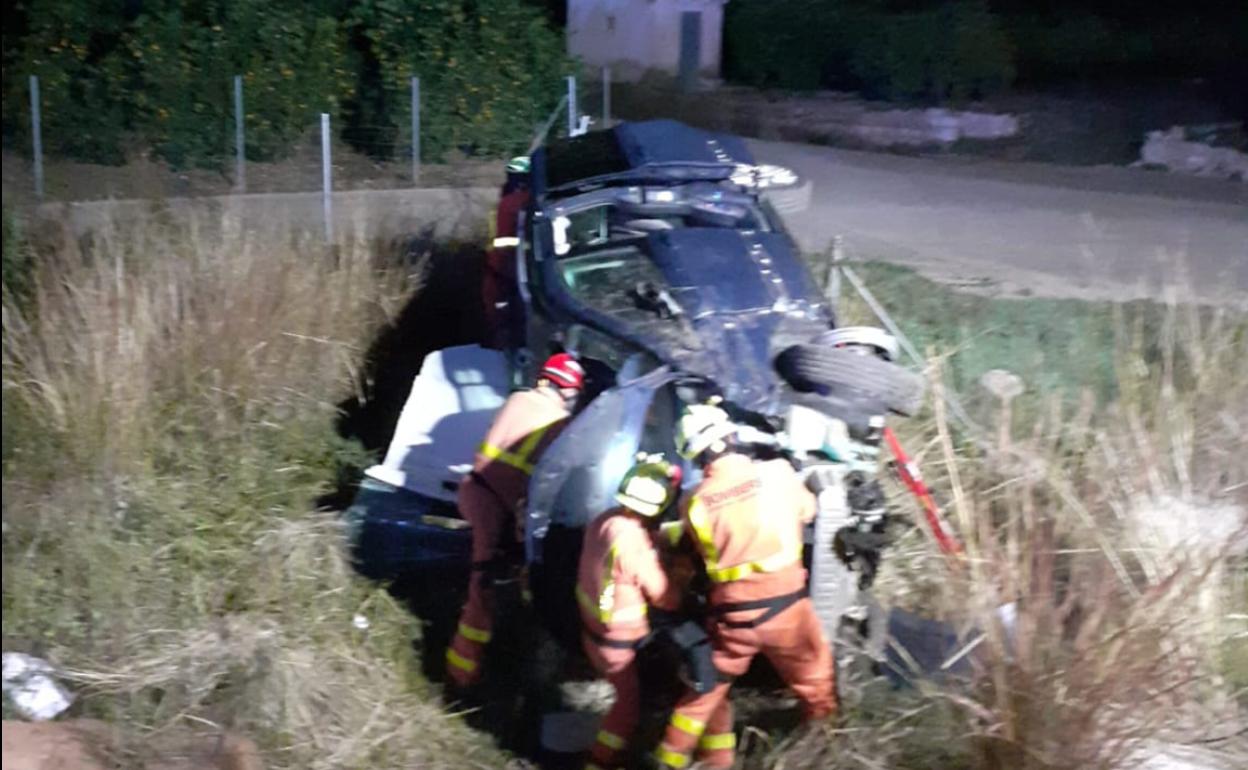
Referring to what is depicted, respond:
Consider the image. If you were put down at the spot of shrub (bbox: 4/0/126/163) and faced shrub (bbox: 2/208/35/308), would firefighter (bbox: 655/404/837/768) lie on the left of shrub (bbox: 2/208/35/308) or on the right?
left

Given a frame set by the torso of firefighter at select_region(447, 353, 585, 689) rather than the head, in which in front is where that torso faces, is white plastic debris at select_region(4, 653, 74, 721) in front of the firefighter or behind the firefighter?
behind

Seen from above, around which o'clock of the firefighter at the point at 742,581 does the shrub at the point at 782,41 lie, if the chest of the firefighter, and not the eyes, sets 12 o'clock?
The shrub is roughly at 12 o'clock from the firefighter.

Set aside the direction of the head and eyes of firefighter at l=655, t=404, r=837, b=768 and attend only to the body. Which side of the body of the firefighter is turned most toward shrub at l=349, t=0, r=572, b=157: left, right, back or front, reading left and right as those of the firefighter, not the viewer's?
front

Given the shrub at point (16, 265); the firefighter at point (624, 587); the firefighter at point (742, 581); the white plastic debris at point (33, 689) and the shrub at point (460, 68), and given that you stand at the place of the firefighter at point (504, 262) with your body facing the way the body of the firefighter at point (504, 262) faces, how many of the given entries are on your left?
1

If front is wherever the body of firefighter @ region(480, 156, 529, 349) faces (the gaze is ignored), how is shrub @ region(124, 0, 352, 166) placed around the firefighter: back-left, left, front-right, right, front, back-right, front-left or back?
back-left

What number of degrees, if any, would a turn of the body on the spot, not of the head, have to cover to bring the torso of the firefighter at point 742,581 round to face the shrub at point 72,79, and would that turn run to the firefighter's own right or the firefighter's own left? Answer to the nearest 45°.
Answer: approximately 45° to the firefighter's own left

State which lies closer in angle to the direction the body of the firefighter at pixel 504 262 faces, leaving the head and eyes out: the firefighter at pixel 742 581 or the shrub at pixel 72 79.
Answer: the firefighter

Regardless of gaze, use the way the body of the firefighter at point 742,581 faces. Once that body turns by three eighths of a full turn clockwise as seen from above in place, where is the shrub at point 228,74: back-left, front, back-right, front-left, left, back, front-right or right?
back

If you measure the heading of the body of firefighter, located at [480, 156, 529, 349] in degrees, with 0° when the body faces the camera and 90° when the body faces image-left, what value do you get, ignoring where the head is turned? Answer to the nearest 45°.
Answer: approximately 270°

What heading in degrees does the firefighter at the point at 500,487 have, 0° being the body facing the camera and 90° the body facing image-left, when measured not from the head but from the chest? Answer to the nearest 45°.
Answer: approximately 225°

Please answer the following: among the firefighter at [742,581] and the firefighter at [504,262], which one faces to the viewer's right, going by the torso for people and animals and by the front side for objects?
the firefighter at [504,262]

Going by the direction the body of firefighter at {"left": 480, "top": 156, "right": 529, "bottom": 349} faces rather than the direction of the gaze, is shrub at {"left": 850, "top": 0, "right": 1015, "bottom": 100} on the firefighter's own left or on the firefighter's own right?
on the firefighter's own left

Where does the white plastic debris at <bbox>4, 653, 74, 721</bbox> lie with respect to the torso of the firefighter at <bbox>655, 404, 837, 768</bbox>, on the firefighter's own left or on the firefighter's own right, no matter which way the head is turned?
on the firefighter's own left

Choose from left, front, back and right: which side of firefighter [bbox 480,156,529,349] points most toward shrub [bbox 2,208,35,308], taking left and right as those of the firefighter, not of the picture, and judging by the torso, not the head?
back

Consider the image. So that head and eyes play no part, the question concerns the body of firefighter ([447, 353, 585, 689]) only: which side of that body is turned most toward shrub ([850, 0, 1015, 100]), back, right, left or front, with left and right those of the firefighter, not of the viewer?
front

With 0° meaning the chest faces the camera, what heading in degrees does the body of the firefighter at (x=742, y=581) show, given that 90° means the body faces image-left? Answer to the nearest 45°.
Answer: approximately 180°
